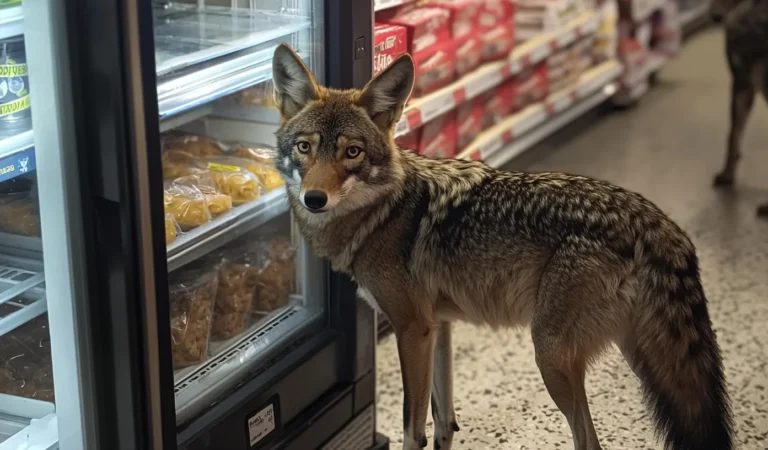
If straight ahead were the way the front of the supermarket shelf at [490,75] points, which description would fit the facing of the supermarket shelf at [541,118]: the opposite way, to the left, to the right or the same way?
the same way

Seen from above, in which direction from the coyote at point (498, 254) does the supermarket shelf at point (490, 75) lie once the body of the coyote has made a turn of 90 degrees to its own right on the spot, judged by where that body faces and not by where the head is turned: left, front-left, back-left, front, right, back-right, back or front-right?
front

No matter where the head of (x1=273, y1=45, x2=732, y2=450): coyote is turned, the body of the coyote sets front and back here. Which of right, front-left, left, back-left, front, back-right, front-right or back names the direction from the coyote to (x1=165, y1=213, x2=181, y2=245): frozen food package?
front

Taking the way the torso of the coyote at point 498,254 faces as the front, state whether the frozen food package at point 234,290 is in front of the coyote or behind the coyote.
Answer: in front

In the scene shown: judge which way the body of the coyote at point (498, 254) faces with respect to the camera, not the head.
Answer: to the viewer's left

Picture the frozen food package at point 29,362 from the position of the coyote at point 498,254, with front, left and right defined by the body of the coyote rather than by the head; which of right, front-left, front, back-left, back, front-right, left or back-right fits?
front

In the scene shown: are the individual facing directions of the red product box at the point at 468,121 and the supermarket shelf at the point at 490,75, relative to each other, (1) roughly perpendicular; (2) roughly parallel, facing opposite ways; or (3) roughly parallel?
roughly parallel

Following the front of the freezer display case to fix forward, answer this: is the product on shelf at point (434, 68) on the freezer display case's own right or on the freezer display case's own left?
on the freezer display case's own left
